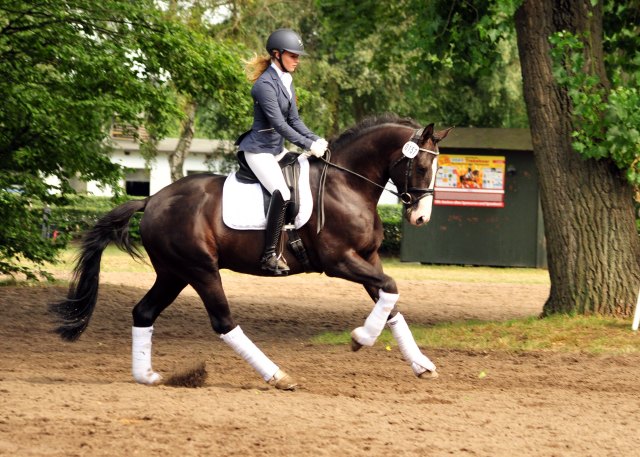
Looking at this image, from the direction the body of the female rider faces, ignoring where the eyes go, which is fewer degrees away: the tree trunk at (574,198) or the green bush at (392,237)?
the tree trunk

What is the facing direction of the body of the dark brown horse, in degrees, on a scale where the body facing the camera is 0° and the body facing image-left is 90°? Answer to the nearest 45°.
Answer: approximately 270°

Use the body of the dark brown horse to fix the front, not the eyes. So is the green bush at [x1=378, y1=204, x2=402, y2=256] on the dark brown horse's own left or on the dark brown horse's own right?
on the dark brown horse's own left

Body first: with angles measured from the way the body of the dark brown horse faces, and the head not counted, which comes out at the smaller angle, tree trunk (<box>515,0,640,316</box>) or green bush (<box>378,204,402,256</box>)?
the tree trunk

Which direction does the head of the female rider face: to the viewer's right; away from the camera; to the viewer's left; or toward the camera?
to the viewer's right

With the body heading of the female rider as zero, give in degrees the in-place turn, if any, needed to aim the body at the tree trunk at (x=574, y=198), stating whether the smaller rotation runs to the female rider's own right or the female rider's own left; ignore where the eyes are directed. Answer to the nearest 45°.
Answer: approximately 45° to the female rider's own left

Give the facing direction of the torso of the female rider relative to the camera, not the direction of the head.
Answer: to the viewer's right

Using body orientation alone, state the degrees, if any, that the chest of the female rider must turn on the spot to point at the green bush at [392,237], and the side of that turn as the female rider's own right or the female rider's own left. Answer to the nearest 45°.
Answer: approximately 90° to the female rider's own left

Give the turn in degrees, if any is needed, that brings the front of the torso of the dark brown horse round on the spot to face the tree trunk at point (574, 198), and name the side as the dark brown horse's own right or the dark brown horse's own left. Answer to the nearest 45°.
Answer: approximately 45° to the dark brown horse's own left
